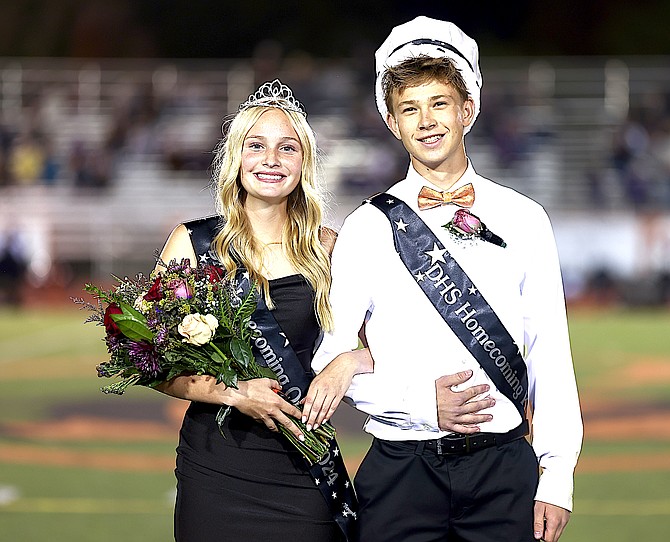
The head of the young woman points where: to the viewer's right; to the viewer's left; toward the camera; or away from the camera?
toward the camera

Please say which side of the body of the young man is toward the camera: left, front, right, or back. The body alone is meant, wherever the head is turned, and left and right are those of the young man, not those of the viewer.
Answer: front

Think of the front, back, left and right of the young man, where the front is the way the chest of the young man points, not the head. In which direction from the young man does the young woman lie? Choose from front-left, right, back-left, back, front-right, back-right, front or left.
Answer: back-right

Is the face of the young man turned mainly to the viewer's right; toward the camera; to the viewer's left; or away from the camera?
toward the camera
